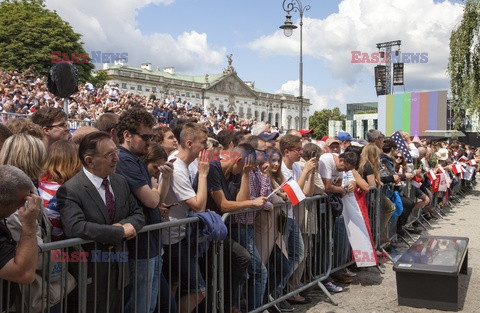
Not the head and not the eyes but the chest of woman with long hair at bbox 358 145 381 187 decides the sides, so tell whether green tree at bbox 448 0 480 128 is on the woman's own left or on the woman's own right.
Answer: on the woman's own left

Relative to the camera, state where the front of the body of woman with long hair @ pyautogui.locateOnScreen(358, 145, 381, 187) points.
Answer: to the viewer's right

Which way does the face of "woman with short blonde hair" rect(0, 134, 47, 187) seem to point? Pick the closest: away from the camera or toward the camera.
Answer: away from the camera

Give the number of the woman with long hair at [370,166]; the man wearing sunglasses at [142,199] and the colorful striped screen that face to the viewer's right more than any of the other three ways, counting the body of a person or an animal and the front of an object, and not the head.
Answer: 2

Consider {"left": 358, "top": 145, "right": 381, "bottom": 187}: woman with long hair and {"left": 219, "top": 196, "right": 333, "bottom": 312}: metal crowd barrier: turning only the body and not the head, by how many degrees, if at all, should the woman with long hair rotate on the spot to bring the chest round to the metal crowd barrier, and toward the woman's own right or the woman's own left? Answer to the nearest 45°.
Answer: approximately 90° to the woman's own right

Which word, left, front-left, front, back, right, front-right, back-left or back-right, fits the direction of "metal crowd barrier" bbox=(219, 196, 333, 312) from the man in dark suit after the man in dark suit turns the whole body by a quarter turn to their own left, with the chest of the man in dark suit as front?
front

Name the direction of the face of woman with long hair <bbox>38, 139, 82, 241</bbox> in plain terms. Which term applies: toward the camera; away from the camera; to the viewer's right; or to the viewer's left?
away from the camera

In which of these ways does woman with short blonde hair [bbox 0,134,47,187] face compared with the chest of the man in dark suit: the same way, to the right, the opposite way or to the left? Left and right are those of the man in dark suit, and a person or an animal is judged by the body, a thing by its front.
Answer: to the left

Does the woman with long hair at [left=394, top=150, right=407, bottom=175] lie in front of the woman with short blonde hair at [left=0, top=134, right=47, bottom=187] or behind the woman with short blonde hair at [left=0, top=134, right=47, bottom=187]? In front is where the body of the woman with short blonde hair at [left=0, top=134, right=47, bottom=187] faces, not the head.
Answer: in front

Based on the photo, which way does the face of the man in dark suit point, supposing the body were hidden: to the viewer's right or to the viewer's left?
to the viewer's right

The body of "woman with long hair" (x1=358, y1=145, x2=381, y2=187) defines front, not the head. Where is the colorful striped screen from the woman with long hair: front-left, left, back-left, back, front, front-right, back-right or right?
left

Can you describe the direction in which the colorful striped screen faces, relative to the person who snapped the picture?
facing the viewer and to the left of the viewer

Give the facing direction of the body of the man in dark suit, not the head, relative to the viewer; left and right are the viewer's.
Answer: facing the viewer and to the right of the viewer

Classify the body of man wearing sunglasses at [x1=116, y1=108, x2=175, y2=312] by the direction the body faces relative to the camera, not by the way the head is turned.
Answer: to the viewer's right
